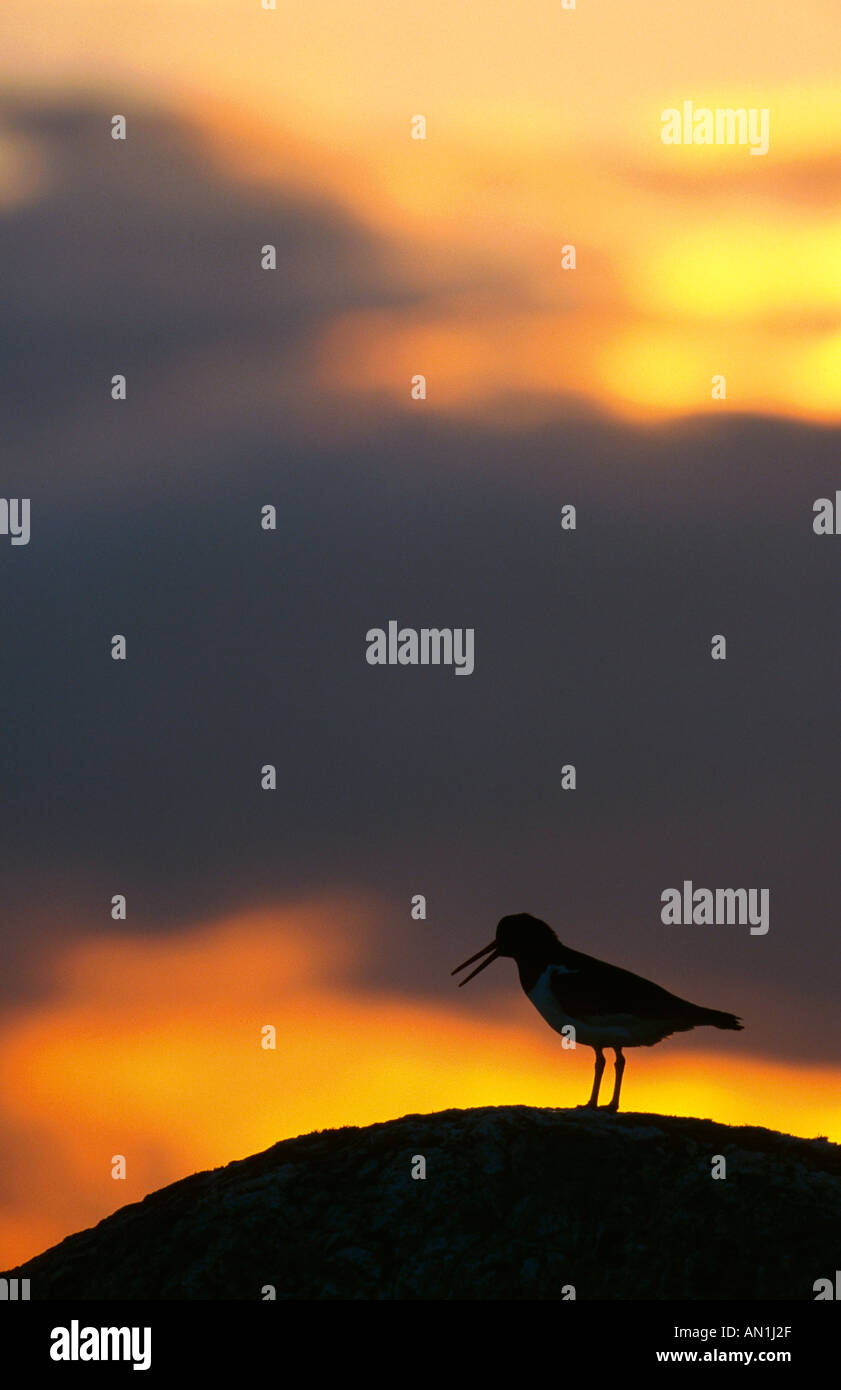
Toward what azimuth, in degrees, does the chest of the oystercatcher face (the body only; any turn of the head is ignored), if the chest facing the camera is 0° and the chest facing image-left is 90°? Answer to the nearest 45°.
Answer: approximately 90°
